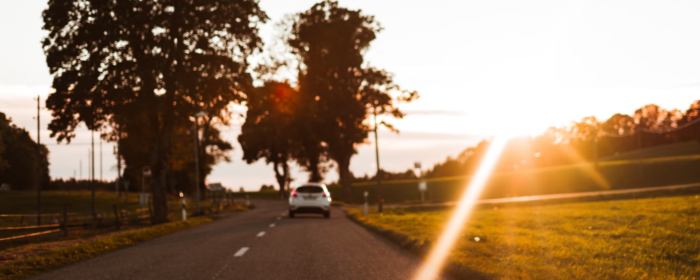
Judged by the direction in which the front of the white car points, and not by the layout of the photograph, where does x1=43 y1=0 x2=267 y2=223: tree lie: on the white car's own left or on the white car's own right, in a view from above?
on the white car's own left

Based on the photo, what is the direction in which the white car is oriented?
away from the camera
